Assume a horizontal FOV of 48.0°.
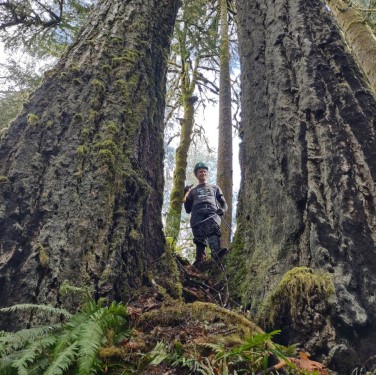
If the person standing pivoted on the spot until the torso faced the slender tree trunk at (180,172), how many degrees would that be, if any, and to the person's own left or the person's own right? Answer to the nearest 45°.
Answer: approximately 180°

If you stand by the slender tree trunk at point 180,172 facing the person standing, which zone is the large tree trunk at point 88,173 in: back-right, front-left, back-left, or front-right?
front-right

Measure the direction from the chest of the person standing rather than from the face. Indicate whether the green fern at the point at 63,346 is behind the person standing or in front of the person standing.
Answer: in front

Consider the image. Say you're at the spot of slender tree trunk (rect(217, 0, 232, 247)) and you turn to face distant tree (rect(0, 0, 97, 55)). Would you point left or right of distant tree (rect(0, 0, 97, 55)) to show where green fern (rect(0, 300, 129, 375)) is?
left

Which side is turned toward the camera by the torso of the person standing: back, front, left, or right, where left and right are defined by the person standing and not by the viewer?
front

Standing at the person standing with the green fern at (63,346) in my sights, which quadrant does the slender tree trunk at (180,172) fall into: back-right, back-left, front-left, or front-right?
back-right

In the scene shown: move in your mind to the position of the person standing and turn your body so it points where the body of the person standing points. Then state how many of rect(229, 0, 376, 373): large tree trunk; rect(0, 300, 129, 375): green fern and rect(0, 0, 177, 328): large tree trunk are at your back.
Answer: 0

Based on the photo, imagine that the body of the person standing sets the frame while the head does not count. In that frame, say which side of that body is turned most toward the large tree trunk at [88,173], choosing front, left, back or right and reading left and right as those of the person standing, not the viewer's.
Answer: front
